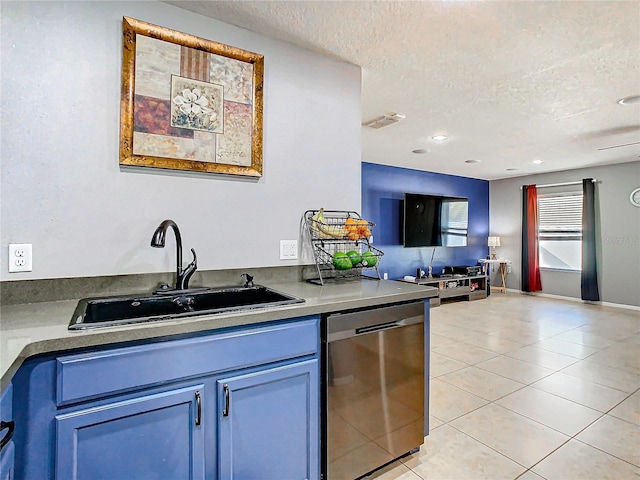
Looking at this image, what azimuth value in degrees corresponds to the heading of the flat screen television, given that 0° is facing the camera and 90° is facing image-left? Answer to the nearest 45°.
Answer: approximately 315°

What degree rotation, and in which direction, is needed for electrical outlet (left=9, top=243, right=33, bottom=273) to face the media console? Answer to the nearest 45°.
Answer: approximately 90° to its left

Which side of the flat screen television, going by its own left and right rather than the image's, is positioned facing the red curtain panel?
left

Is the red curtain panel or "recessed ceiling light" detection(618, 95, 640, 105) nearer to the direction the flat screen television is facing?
the recessed ceiling light

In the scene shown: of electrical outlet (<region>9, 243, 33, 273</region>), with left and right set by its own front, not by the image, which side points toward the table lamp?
left

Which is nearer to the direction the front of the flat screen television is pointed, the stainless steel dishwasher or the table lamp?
the stainless steel dishwasher

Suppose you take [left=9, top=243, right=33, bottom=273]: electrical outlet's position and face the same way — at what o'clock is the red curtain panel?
The red curtain panel is roughly at 9 o'clock from the electrical outlet.

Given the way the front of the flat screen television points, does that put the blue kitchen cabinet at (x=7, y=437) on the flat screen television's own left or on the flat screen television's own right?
on the flat screen television's own right

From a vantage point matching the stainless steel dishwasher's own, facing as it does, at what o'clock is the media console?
The media console is roughly at 8 o'clock from the stainless steel dishwasher.

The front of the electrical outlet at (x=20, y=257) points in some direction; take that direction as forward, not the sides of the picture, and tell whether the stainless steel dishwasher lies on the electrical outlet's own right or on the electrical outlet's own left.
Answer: on the electrical outlet's own left

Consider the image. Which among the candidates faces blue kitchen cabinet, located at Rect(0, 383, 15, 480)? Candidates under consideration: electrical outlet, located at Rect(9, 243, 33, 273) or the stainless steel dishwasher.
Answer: the electrical outlet
